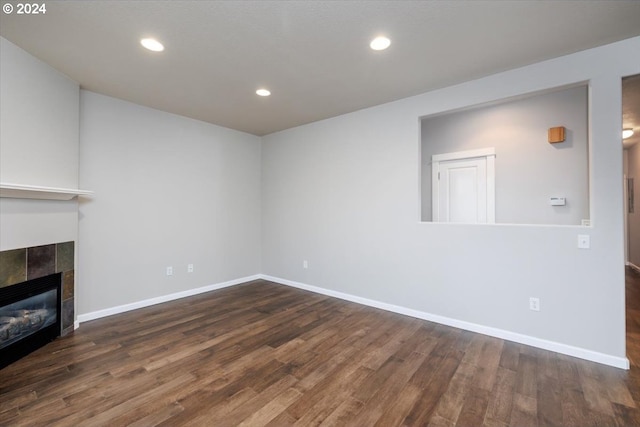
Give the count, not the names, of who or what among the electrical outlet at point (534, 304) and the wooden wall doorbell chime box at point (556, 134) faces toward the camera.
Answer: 2

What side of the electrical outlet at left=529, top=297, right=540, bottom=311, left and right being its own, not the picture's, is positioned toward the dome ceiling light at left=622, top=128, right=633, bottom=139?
back

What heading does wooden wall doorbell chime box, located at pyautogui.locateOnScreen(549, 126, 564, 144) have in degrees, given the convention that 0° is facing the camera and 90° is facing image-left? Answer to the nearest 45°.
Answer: approximately 0°

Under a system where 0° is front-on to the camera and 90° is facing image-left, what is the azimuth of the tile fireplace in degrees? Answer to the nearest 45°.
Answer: approximately 315°

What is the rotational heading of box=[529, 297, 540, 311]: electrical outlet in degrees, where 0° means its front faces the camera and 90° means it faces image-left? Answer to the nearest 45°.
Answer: approximately 0°
